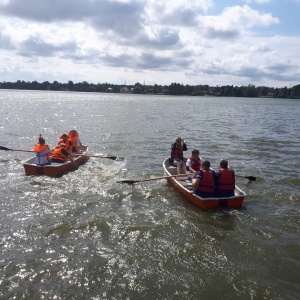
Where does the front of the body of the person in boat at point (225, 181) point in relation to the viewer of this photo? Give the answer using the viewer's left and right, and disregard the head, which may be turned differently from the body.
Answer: facing away from the viewer

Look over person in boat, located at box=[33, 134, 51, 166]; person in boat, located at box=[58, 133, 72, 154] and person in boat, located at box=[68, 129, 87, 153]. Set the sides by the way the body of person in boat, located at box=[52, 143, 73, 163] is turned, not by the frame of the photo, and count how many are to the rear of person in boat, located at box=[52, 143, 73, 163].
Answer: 1

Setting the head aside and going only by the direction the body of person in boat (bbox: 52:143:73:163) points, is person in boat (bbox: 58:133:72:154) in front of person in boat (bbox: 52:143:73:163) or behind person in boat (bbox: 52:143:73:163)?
in front

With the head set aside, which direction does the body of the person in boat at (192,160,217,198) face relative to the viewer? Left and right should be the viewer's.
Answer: facing away from the viewer and to the left of the viewer

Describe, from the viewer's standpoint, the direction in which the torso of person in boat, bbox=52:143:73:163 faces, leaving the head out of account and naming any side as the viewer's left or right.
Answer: facing away from the viewer and to the right of the viewer

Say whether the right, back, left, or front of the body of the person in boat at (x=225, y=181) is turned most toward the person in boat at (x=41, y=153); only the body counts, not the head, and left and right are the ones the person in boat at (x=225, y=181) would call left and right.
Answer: left
